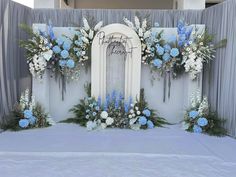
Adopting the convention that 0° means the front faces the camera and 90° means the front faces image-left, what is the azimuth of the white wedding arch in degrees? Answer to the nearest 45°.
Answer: approximately 0°

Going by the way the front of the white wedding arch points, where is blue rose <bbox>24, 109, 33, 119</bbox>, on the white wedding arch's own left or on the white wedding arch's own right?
on the white wedding arch's own right

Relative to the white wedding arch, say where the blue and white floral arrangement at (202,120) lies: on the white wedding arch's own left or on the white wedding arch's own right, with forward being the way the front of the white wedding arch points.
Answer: on the white wedding arch's own left

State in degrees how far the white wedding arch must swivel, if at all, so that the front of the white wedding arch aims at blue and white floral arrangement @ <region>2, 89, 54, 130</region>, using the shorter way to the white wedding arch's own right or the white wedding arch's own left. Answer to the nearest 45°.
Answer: approximately 90° to the white wedding arch's own right

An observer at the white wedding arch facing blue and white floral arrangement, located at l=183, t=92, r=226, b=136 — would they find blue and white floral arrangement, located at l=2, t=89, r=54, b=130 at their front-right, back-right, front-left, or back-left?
back-right
